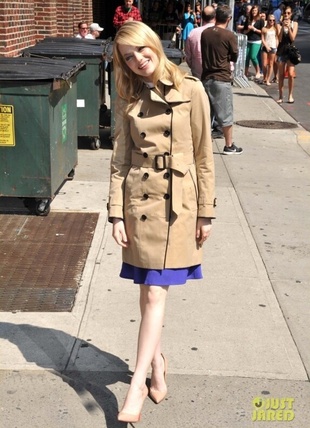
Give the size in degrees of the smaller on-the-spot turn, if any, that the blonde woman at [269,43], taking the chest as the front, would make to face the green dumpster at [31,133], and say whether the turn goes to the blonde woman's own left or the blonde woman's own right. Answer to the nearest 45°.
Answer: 0° — they already face it

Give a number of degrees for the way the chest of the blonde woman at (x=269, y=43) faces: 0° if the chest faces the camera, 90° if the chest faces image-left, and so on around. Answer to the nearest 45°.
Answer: approximately 0°

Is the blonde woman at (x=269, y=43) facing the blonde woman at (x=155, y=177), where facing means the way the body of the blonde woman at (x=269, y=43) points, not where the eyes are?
yes

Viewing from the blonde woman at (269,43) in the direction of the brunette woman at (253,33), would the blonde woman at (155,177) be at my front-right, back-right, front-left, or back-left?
back-left

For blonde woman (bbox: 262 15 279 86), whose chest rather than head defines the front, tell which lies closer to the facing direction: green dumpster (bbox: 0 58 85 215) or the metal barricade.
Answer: the green dumpster

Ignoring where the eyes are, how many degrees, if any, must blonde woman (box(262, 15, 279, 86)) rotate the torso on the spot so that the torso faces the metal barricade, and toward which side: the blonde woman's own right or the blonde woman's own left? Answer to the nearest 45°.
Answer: approximately 45° to the blonde woman's own right
